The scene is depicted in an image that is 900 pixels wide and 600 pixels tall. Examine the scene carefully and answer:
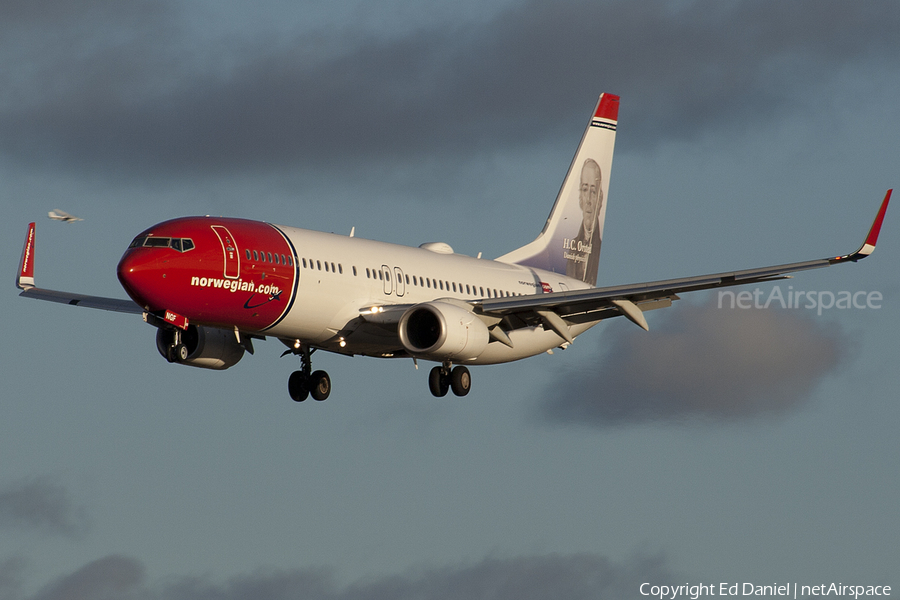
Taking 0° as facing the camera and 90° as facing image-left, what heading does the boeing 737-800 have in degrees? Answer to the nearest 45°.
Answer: approximately 45°
